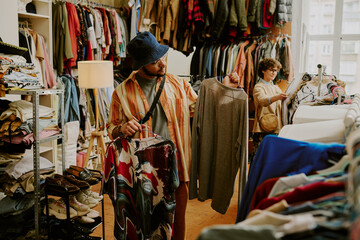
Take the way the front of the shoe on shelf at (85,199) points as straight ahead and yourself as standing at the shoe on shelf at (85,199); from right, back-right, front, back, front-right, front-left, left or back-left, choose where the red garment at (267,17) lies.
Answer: left

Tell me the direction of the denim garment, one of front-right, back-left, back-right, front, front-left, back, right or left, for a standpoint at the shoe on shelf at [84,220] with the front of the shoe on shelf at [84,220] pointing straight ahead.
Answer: left

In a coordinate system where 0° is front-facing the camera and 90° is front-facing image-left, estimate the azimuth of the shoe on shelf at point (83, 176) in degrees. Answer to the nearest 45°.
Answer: approximately 315°

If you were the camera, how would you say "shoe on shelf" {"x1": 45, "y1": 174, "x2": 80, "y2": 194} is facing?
facing to the right of the viewer

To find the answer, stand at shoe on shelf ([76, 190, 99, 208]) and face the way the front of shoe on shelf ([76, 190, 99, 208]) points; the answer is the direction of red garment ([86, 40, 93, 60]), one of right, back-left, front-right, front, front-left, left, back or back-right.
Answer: back-left

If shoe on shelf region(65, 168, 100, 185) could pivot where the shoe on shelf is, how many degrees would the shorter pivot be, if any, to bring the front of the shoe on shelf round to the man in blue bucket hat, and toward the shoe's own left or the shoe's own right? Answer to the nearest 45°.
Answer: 0° — it already faces them

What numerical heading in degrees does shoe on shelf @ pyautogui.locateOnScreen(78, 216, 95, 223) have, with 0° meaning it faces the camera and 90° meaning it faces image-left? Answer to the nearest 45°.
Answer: approximately 270°

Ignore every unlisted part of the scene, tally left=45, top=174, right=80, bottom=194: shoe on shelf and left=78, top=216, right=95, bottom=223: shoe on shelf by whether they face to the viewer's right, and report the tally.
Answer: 2

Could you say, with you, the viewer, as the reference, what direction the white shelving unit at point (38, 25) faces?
facing the viewer and to the right of the viewer
